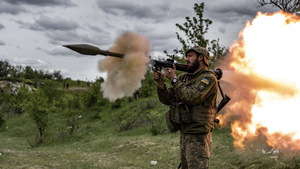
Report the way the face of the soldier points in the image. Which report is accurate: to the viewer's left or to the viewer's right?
to the viewer's left

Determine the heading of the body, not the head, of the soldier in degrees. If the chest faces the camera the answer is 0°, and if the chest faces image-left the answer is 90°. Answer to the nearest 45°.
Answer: approximately 90°

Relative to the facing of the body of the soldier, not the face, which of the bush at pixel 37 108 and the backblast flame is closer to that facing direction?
the bush
